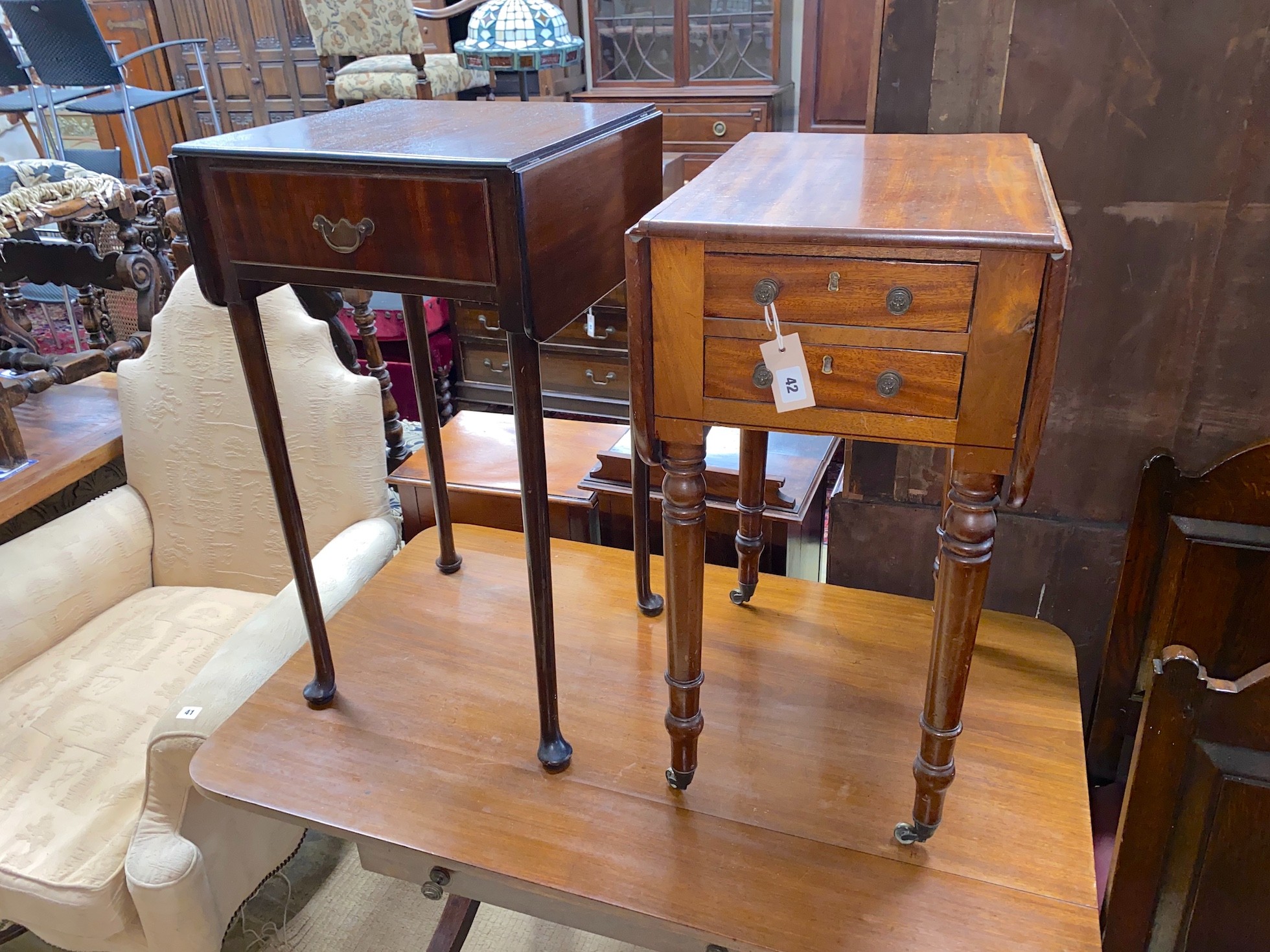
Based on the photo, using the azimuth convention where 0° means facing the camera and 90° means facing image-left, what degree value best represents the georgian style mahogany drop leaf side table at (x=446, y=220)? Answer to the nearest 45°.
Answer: approximately 45°

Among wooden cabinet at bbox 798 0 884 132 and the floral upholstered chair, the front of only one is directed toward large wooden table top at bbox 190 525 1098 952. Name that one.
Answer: the wooden cabinet

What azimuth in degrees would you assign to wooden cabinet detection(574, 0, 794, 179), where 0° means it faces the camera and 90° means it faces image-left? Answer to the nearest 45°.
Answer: approximately 0°

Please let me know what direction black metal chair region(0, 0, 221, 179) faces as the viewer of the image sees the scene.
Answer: facing away from the viewer and to the right of the viewer

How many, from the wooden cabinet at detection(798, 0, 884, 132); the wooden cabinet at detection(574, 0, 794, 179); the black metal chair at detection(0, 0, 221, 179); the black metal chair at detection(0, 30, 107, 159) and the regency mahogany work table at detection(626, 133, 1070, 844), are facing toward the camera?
3

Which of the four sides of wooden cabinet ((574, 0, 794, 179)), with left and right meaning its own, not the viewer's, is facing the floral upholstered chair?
right

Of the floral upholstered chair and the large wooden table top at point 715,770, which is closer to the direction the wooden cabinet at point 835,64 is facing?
the large wooden table top
